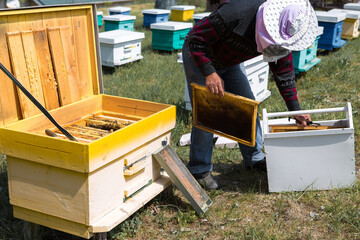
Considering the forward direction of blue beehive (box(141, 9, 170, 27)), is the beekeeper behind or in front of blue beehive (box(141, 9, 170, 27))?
in front

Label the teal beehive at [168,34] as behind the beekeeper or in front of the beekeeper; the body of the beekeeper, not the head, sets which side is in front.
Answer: behind

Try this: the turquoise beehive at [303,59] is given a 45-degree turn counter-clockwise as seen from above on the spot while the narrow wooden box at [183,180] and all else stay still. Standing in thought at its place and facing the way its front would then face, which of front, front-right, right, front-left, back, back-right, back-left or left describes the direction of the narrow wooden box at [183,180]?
right

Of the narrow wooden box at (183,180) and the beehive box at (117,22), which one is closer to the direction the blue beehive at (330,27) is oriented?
the narrow wooden box

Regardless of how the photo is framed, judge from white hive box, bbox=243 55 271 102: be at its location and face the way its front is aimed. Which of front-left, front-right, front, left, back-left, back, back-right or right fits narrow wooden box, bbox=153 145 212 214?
front-right

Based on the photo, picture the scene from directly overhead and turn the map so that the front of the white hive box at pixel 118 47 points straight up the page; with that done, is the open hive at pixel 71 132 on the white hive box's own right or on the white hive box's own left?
on the white hive box's own right

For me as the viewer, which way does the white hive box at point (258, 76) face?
facing the viewer and to the right of the viewer

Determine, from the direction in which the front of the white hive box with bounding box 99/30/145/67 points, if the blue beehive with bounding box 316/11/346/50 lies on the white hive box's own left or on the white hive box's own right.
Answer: on the white hive box's own left

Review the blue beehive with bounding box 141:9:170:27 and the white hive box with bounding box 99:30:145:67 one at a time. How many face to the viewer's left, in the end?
0

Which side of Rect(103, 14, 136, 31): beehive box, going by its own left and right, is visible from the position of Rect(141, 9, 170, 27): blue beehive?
left

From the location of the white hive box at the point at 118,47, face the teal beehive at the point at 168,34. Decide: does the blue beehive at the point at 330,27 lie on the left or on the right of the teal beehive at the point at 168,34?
right

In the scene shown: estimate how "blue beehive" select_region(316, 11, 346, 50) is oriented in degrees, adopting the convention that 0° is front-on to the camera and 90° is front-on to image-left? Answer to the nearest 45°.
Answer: approximately 315°

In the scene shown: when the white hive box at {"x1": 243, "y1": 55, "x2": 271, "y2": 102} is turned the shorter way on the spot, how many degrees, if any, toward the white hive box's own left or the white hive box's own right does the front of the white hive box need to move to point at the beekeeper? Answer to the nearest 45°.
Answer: approximately 45° to the white hive box's own right
